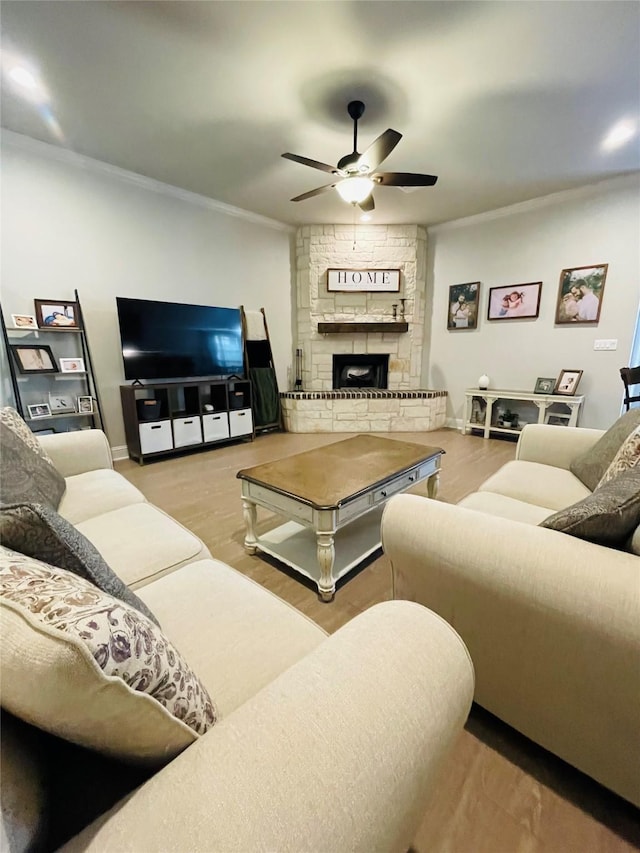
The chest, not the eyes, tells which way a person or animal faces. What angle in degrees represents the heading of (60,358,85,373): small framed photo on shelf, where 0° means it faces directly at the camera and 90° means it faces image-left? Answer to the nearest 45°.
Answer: approximately 0°

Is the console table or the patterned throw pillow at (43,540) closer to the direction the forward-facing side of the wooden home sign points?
the patterned throw pillow

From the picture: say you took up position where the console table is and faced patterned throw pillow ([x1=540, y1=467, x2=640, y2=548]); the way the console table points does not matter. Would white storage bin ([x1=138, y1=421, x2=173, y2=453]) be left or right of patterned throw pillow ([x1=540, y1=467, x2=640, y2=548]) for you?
right

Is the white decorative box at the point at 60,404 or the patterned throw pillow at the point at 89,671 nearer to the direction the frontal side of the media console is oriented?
the patterned throw pillow

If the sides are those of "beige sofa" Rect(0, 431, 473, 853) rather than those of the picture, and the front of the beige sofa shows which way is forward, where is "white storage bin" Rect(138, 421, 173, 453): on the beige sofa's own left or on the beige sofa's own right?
on the beige sofa's own left

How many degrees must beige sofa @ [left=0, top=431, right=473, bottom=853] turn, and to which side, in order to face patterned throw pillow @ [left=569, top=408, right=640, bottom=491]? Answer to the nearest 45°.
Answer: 0° — it already faces it
